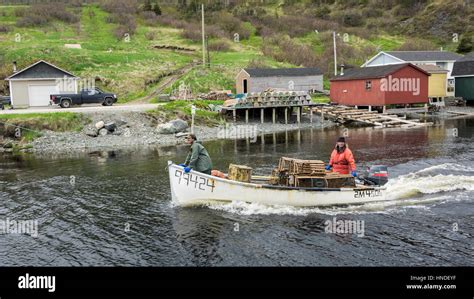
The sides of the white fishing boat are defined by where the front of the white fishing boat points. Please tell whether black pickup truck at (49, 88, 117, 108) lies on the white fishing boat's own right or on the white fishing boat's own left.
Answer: on the white fishing boat's own right

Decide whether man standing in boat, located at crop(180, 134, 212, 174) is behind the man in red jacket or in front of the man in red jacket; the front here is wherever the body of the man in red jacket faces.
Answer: in front

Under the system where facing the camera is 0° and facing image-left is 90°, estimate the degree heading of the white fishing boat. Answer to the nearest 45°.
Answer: approximately 90°

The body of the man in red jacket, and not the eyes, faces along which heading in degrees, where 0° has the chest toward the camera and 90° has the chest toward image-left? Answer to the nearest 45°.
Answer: approximately 45°
